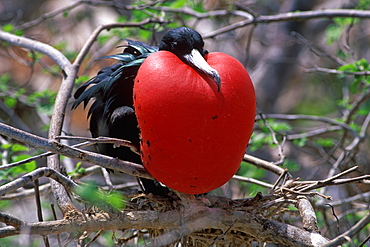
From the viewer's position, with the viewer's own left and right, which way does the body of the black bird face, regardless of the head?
facing the viewer and to the right of the viewer

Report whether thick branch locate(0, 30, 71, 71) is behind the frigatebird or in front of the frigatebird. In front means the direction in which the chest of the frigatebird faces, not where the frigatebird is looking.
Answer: behind
